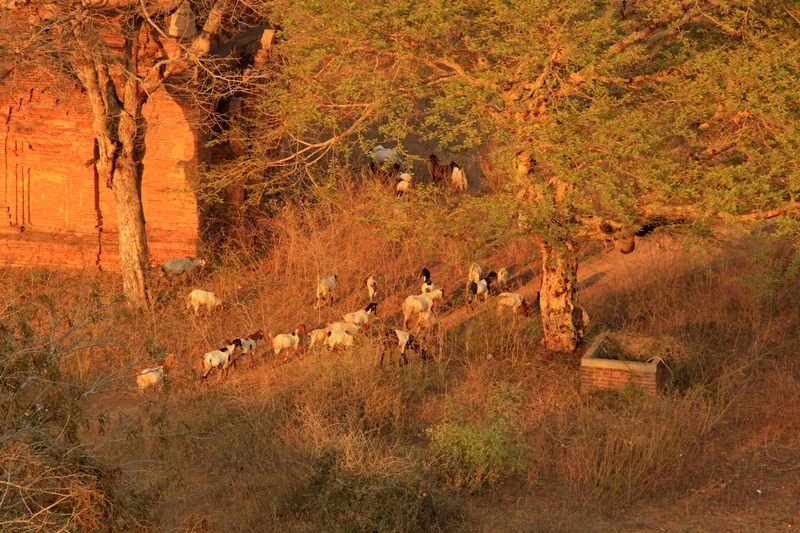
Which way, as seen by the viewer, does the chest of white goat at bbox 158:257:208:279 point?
to the viewer's right

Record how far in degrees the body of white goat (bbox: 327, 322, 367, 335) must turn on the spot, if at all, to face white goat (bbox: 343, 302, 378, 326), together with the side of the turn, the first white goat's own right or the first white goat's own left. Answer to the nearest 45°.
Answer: approximately 90° to the first white goat's own left

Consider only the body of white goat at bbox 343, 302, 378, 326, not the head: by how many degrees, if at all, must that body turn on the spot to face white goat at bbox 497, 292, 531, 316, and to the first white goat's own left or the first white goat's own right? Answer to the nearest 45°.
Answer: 0° — it already faces it

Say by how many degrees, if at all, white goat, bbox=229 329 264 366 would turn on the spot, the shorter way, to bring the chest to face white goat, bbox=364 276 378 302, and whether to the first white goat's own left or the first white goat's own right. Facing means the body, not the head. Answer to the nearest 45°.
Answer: approximately 45° to the first white goat's own left

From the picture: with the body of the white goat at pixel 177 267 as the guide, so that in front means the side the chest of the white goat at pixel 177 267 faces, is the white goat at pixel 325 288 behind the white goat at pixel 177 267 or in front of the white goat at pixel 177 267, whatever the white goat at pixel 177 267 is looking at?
in front

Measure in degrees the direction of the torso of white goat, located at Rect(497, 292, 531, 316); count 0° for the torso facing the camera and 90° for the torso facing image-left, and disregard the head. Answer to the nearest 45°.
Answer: approximately 270°

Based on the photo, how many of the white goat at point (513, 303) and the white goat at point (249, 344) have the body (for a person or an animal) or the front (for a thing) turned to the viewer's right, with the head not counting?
2

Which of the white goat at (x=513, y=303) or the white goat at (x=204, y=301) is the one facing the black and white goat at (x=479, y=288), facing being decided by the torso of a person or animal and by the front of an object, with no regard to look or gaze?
the white goat at (x=204, y=301)

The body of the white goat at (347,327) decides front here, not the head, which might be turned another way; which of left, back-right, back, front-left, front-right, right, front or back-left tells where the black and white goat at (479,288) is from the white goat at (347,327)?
front-left

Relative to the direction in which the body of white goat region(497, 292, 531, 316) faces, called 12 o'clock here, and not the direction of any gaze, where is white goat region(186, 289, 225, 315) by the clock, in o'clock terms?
white goat region(186, 289, 225, 315) is roughly at 6 o'clock from white goat region(497, 292, 531, 316).

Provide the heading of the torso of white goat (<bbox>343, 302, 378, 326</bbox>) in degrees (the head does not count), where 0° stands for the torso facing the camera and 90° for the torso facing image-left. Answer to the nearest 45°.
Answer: approximately 270°
